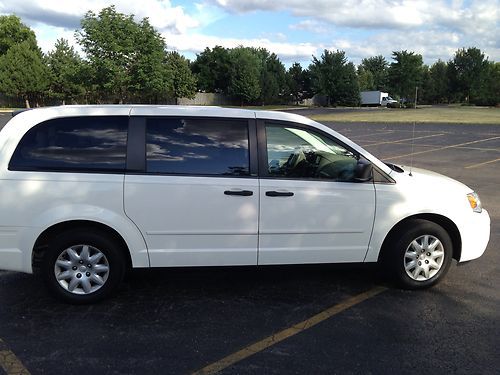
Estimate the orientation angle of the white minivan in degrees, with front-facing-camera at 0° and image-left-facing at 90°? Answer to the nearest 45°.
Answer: approximately 270°

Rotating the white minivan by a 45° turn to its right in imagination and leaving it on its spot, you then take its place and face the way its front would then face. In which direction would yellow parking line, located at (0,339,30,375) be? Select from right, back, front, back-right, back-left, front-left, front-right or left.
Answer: right

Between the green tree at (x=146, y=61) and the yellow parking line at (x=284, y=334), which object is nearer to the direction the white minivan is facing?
the yellow parking line

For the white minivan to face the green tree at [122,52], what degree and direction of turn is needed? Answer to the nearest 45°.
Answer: approximately 90° to its left

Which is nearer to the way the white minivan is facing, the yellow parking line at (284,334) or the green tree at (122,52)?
the yellow parking line

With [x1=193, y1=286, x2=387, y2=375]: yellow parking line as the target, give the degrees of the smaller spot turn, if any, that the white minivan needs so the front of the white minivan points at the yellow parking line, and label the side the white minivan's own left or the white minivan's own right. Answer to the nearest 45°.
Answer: approximately 45° to the white minivan's own right

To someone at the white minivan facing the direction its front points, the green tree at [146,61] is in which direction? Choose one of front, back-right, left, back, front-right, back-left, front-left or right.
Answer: left
